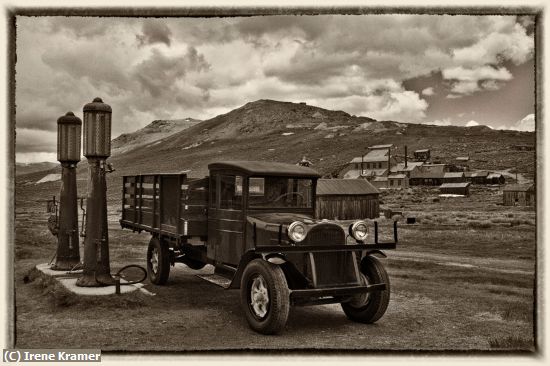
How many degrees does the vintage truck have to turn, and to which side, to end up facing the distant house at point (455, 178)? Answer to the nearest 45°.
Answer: approximately 90° to its left

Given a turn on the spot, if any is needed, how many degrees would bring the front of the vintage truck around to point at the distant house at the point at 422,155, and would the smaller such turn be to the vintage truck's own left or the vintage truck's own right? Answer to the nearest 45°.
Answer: approximately 90° to the vintage truck's own left

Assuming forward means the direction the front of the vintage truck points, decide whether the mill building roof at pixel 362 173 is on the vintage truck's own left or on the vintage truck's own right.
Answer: on the vintage truck's own left

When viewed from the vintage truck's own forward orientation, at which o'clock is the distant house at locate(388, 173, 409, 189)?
The distant house is roughly at 8 o'clock from the vintage truck.

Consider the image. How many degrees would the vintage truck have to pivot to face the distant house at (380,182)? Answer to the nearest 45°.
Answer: approximately 135° to its left

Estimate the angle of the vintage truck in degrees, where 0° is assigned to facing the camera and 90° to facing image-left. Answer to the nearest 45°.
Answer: approximately 315°

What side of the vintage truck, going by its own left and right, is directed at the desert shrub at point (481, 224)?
left

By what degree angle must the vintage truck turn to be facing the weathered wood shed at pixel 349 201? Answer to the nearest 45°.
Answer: approximately 135° to its left

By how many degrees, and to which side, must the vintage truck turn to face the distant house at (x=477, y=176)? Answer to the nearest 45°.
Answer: approximately 90° to its left
